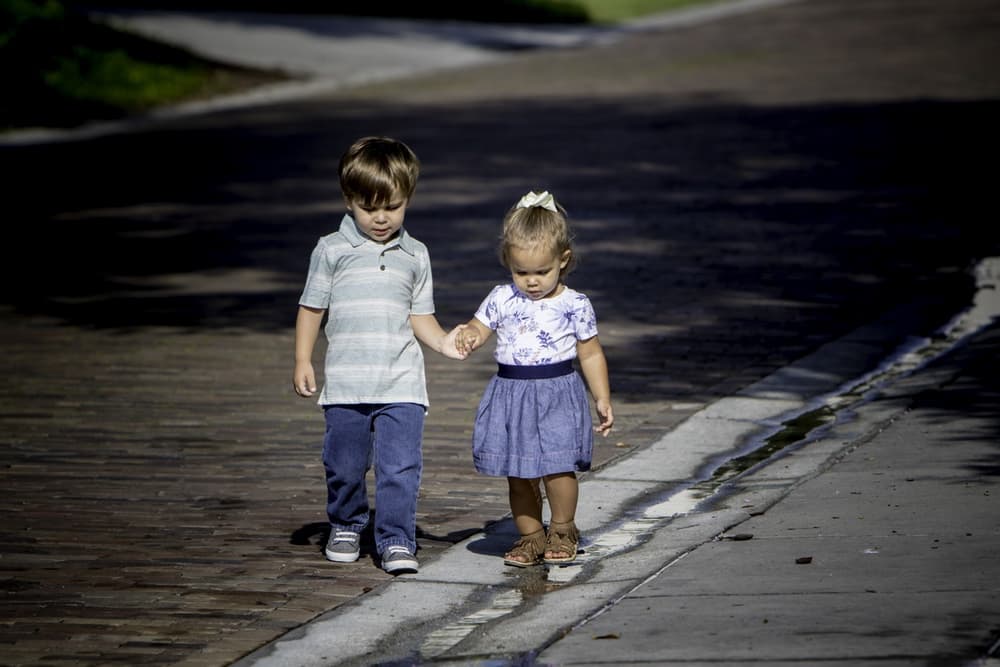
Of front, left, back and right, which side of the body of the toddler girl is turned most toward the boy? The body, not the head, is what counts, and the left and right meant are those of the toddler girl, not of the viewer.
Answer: right

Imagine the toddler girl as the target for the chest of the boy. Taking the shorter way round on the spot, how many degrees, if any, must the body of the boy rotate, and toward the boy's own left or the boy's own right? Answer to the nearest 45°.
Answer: approximately 90° to the boy's own left

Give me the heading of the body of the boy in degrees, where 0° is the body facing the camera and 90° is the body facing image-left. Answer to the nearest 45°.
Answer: approximately 0°

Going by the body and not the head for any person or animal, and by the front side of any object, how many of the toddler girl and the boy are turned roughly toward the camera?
2

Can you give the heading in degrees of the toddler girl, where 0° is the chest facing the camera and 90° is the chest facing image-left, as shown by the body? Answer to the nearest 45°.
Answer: approximately 0°
